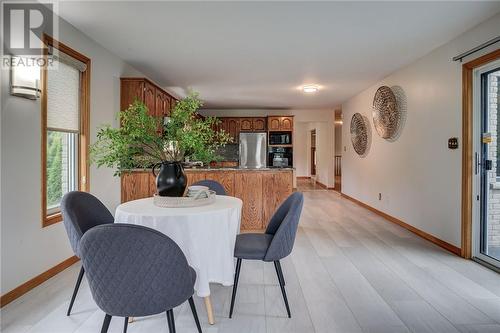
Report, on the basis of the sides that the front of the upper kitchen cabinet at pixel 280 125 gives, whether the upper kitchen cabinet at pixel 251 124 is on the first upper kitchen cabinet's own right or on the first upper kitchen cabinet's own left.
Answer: on the first upper kitchen cabinet's own right

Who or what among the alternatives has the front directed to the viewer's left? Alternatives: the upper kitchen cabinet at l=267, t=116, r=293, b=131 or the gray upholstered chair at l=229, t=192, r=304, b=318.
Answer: the gray upholstered chair

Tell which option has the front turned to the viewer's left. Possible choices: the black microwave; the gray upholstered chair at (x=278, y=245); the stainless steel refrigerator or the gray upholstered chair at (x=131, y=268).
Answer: the gray upholstered chair at (x=278, y=245)

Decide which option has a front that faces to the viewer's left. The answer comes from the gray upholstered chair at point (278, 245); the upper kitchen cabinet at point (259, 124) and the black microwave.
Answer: the gray upholstered chair

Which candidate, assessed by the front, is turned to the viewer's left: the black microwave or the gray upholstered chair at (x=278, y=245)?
the gray upholstered chair

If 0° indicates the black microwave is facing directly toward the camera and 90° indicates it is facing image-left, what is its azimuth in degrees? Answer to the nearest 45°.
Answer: approximately 0°

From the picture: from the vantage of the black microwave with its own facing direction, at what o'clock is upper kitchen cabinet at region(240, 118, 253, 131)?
The upper kitchen cabinet is roughly at 3 o'clock from the black microwave.

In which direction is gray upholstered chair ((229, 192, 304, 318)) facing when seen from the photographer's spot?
facing to the left of the viewer
